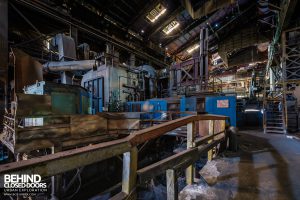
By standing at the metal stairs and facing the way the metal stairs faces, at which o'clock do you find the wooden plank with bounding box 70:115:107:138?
The wooden plank is roughly at 1 o'clock from the metal stairs.

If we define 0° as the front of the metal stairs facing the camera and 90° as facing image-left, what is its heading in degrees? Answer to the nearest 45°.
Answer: approximately 0°

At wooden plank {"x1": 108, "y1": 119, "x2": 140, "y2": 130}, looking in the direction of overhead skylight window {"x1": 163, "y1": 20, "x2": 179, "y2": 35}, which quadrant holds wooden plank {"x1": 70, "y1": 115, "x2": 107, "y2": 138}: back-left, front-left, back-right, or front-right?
back-left

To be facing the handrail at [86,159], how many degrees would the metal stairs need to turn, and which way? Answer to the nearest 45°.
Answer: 0° — it already faces it

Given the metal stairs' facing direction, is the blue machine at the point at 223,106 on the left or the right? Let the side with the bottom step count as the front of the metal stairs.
on its right

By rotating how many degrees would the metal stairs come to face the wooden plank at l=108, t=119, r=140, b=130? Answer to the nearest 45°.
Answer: approximately 45° to its right

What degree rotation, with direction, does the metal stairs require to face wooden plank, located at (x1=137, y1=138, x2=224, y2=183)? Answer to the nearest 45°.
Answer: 0° — it already faces it

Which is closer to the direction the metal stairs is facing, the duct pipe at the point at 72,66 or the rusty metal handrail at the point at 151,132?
the rusty metal handrail

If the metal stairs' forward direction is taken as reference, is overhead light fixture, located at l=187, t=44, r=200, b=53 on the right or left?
on its right
